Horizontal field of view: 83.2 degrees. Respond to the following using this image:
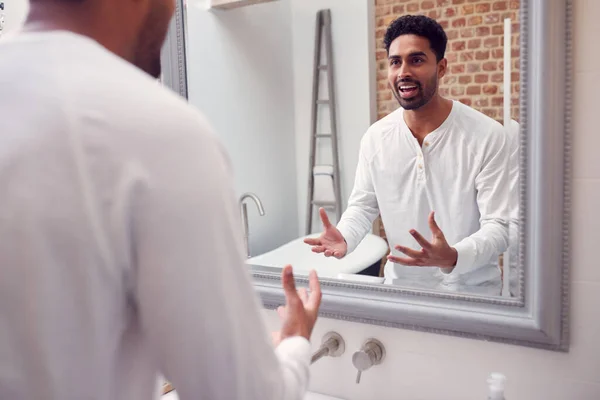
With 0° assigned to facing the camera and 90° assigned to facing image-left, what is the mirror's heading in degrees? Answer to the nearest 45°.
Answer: approximately 45°

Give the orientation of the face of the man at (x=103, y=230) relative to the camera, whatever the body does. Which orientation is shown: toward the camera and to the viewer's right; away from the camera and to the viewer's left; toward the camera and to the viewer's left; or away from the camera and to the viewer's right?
away from the camera and to the viewer's right

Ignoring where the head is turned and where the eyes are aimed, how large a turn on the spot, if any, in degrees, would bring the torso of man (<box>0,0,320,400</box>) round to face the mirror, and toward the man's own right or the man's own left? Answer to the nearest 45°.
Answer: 0° — they already face it

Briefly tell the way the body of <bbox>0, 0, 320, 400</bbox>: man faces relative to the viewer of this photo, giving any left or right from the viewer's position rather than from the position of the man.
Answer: facing away from the viewer and to the right of the viewer
